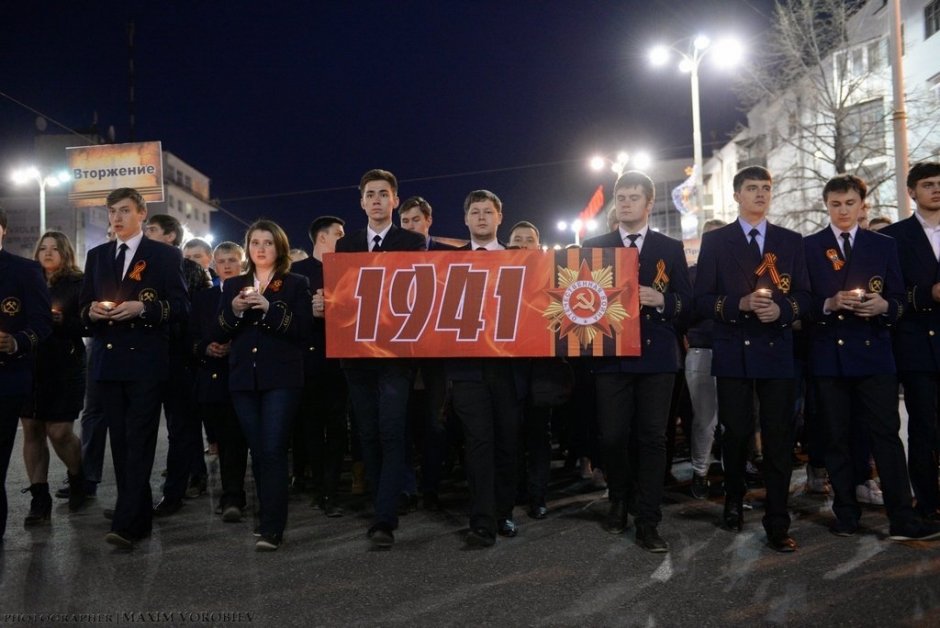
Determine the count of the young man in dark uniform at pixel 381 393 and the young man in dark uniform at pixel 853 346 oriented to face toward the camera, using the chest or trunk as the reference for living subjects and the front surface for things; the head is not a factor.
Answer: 2

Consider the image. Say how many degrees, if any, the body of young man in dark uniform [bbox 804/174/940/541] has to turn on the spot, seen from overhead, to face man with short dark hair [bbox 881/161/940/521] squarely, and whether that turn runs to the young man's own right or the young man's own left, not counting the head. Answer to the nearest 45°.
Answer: approximately 135° to the young man's own left

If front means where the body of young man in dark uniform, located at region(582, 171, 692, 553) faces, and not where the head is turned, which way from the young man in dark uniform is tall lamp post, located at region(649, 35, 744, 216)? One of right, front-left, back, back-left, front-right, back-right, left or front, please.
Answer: back

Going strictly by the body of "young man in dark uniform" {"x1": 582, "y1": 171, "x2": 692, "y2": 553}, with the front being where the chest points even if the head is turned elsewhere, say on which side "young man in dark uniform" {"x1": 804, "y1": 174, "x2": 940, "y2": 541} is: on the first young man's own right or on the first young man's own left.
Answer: on the first young man's own left

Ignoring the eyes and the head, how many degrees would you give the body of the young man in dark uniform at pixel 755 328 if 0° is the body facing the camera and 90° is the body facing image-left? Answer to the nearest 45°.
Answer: approximately 0°

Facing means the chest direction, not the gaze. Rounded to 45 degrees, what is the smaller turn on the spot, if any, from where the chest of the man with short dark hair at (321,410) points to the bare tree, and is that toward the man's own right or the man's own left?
approximately 90° to the man's own left
